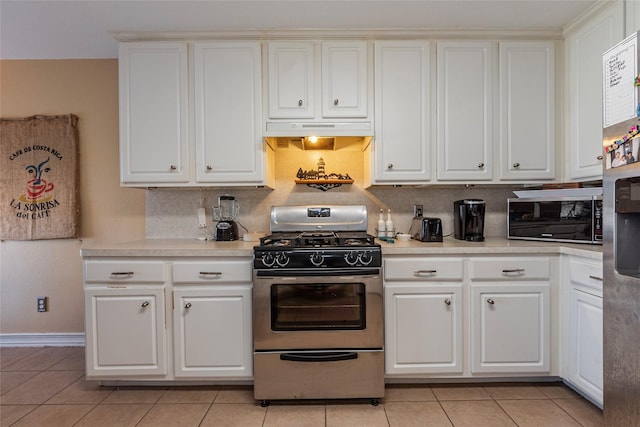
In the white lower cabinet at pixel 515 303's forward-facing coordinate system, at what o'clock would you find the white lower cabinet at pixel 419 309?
the white lower cabinet at pixel 419 309 is roughly at 2 o'clock from the white lower cabinet at pixel 515 303.

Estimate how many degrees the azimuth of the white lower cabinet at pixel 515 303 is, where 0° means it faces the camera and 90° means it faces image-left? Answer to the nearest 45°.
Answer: approximately 0°

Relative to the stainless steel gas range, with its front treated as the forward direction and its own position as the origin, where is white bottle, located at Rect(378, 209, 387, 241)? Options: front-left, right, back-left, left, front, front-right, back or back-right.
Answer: back-left

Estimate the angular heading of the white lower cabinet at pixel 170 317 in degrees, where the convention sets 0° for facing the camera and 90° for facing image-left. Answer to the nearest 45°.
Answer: approximately 0°

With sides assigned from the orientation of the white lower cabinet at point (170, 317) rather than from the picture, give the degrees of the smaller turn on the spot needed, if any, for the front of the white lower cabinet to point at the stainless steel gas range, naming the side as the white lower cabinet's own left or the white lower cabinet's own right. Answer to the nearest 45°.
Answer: approximately 45° to the white lower cabinet's own left

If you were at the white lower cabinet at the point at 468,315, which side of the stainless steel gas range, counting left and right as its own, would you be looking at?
left
